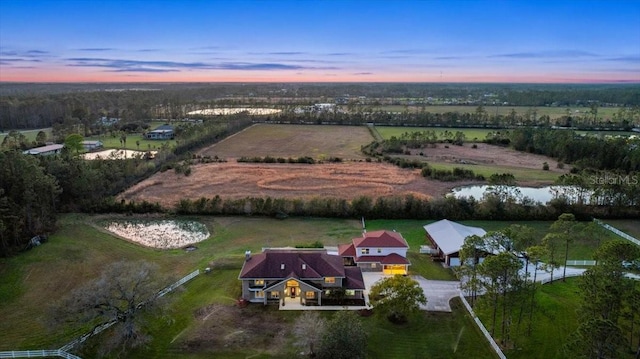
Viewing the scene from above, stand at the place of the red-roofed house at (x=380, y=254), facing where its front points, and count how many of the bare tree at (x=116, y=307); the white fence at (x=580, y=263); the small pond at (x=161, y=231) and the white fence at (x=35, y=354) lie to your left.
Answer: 1

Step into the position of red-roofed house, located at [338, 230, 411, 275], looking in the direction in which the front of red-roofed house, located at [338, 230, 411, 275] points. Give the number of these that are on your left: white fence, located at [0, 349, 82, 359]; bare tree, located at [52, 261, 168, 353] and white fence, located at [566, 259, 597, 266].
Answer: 1

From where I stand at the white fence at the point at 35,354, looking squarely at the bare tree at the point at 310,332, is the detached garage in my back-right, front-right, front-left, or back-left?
front-left

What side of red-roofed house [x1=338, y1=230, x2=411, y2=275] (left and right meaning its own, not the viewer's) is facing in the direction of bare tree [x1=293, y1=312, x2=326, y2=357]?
front

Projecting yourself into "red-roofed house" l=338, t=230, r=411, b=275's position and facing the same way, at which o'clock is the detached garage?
The detached garage is roughly at 8 o'clock from the red-roofed house.

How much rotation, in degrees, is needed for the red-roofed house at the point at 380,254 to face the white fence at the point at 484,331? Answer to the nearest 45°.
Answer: approximately 45° to its left

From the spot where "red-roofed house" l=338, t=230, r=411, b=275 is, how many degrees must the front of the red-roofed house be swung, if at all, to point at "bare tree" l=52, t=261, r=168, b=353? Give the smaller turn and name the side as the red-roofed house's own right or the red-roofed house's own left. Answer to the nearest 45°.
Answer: approximately 45° to the red-roofed house's own right

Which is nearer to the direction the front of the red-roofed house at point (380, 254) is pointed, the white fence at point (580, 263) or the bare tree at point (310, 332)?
the bare tree

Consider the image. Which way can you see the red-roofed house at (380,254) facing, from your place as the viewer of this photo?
facing the viewer

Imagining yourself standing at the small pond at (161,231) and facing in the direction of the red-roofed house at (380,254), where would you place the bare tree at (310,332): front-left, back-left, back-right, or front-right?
front-right

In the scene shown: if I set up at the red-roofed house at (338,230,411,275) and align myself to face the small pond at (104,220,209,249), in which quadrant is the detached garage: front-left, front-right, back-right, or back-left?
back-right

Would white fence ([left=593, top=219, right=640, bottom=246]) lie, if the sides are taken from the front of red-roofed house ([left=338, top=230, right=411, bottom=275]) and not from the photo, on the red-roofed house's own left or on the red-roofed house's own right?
on the red-roofed house's own left

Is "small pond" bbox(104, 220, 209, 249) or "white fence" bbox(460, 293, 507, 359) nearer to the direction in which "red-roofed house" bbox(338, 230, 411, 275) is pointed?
the white fence

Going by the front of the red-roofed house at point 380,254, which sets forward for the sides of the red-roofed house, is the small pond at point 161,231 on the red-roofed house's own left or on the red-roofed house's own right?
on the red-roofed house's own right

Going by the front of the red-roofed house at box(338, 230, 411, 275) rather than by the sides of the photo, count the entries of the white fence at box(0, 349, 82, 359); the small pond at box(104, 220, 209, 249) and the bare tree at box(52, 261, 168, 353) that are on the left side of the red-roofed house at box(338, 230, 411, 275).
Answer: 0

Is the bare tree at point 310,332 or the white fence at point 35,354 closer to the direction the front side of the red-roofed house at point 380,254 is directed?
the bare tree
